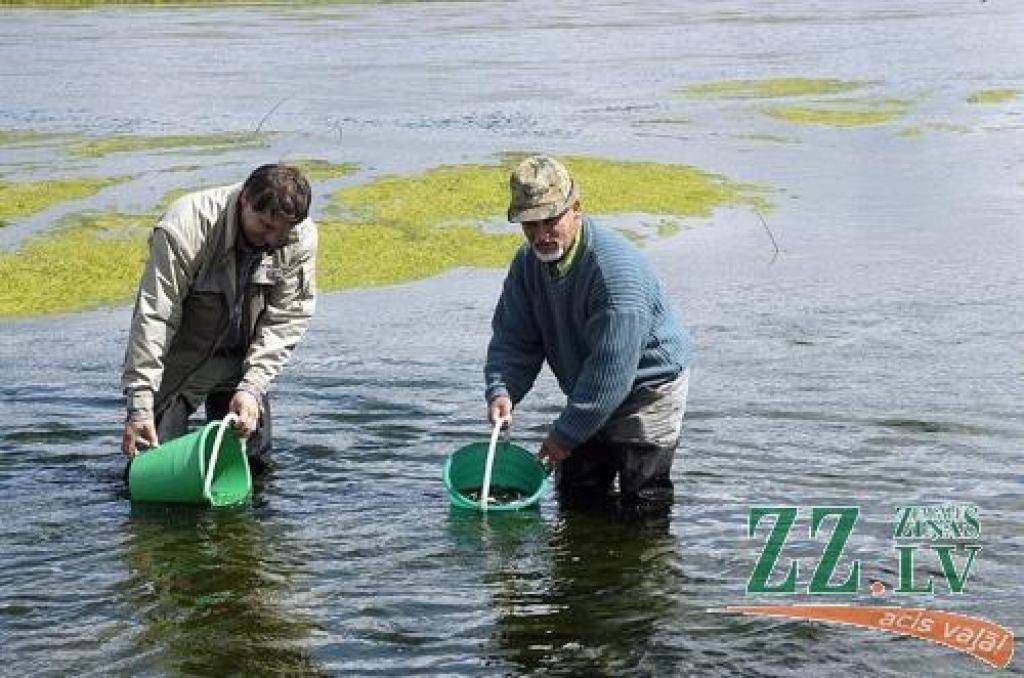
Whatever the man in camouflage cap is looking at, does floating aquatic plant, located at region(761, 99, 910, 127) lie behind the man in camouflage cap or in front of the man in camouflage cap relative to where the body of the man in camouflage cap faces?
behind

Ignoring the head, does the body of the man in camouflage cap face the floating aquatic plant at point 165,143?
no

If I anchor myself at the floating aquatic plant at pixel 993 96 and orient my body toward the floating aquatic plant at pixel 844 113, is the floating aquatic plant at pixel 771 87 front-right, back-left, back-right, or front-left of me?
front-right

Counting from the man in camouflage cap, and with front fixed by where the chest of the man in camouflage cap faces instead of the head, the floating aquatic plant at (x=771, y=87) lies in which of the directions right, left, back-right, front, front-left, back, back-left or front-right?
back-right

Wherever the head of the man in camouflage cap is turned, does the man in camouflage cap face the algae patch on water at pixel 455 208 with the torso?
no

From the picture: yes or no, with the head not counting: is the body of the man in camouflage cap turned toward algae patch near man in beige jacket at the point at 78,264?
no

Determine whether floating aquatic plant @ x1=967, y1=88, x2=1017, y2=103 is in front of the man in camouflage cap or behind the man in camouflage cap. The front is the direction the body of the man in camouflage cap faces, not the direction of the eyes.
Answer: behind

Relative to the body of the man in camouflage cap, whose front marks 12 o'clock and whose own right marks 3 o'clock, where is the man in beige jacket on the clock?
The man in beige jacket is roughly at 2 o'clock from the man in camouflage cap.

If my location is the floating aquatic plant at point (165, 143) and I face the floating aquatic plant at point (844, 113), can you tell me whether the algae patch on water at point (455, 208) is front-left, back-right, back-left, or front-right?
front-right

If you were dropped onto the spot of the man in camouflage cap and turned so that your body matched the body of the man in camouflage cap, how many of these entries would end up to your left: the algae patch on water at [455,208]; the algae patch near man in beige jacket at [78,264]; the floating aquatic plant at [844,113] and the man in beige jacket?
0

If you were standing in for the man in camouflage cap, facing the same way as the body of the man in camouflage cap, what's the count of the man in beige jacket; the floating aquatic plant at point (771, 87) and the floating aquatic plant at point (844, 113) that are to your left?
0

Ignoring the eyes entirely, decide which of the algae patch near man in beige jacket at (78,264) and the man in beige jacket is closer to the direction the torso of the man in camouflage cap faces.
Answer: the man in beige jacket

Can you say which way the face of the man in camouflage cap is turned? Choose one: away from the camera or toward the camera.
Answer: toward the camera
